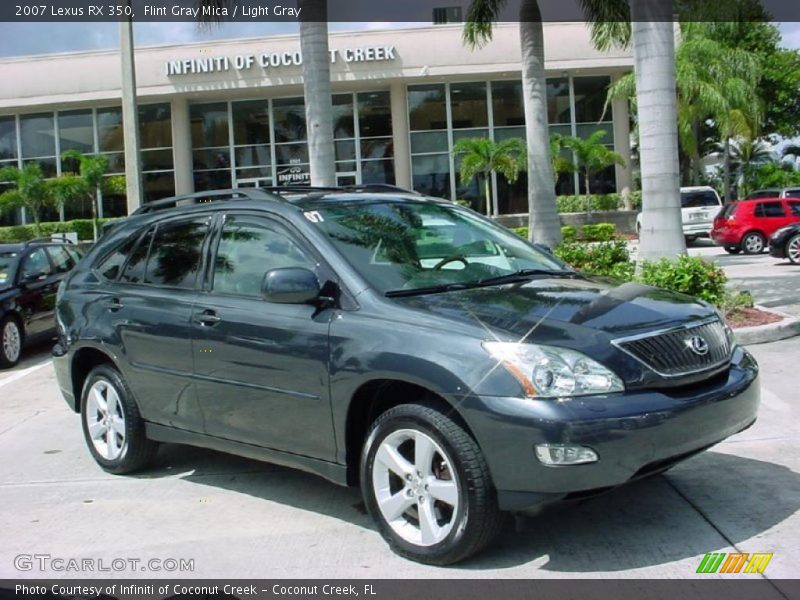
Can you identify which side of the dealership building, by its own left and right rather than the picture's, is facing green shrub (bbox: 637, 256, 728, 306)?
front

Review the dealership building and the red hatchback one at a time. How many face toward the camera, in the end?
1

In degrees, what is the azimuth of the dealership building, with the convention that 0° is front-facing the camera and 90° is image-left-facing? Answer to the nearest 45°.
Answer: approximately 0°

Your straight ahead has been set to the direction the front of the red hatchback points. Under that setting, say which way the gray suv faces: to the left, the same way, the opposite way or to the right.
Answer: to the right

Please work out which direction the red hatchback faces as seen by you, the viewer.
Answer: facing away from the viewer and to the right of the viewer

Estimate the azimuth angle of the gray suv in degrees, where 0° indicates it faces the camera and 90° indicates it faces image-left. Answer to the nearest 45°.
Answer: approximately 315°
